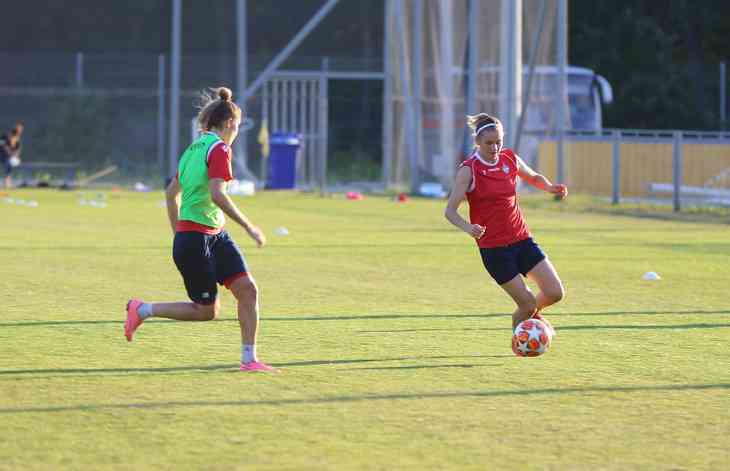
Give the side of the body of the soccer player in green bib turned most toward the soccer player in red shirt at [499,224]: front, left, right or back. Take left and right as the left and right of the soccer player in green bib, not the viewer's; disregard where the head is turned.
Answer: front

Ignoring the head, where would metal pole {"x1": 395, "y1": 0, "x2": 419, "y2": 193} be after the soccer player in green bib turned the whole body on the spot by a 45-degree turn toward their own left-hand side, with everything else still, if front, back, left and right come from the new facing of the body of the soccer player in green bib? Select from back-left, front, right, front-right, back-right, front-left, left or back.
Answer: front

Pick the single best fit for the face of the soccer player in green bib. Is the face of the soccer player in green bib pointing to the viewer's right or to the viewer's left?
to the viewer's right

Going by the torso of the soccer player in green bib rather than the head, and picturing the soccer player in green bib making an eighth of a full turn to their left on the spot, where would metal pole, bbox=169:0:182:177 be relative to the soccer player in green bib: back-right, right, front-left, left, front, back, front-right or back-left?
front

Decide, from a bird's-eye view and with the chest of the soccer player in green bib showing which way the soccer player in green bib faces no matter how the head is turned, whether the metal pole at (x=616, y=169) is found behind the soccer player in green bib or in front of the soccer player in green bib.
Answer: in front

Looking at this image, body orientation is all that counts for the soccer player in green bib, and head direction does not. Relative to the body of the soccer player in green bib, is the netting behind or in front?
in front

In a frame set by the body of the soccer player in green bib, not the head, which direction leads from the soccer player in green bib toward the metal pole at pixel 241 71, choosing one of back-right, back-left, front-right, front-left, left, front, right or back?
front-left

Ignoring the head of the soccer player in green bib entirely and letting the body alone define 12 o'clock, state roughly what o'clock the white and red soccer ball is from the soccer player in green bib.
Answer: The white and red soccer ball is roughly at 1 o'clock from the soccer player in green bib.

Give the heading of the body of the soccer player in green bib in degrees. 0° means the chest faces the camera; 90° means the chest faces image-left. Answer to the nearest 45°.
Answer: approximately 225°

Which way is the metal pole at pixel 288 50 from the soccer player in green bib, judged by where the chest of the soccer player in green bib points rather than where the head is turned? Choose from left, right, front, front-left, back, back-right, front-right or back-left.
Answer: front-left

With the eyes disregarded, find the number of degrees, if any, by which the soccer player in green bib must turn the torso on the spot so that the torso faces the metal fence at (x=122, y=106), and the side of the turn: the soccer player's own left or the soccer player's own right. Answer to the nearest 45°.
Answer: approximately 45° to the soccer player's own left

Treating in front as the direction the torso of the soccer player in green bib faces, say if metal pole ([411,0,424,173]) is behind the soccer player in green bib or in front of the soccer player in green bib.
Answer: in front
